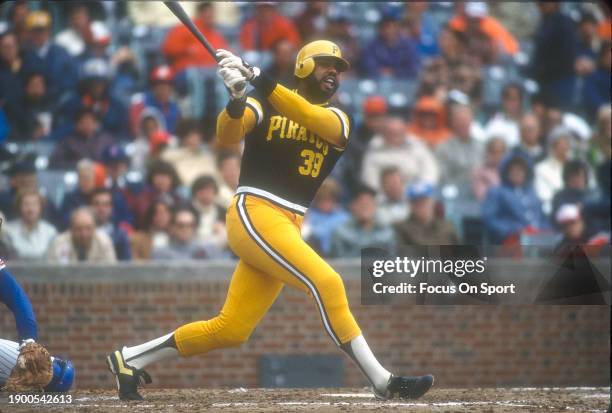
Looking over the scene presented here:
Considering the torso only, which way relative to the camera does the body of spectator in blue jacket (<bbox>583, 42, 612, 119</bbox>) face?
toward the camera

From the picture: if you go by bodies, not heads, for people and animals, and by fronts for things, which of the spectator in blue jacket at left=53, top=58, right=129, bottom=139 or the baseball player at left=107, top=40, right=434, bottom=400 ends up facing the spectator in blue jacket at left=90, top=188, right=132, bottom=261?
the spectator in blue jacket at left=53, top=58, right=129, bottom=139

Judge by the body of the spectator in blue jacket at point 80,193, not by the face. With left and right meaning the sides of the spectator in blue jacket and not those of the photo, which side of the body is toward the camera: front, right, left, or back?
front

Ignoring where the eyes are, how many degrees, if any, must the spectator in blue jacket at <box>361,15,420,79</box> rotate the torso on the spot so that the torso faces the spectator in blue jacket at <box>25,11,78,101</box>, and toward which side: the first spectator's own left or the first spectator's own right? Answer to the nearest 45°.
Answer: approximately 90° to the first spectator's own right

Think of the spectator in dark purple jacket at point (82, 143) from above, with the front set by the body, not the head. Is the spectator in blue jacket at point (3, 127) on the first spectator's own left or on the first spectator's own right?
on the first spectator's own right

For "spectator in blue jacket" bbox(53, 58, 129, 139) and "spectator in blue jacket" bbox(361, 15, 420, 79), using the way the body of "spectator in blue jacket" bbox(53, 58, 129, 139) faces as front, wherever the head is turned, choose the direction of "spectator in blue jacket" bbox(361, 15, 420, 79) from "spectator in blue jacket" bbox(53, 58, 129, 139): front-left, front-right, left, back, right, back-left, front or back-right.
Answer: left

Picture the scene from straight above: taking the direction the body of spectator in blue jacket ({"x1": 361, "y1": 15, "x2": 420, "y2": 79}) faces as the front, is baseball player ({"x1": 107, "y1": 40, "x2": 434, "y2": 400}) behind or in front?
in front

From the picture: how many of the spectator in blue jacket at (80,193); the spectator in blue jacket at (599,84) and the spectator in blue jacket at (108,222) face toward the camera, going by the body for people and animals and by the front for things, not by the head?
3

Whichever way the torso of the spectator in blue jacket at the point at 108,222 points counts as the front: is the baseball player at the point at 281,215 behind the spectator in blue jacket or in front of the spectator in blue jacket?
in front
